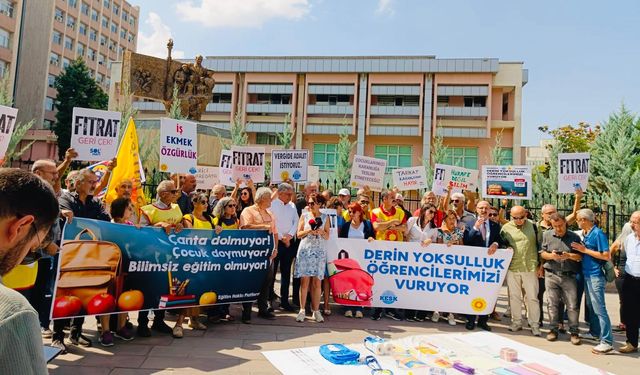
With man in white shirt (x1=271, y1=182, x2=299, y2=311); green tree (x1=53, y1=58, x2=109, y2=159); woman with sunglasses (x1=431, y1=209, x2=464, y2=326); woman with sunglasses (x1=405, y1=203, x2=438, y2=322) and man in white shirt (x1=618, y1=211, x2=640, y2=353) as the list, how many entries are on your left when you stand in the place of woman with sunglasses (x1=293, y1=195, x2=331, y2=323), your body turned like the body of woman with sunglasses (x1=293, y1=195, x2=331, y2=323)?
3

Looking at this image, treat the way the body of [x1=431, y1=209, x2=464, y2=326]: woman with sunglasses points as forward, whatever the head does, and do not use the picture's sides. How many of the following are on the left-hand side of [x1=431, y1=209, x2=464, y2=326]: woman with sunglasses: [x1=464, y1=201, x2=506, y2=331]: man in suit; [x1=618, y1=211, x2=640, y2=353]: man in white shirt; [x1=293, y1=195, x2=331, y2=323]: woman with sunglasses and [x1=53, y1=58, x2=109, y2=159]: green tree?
2

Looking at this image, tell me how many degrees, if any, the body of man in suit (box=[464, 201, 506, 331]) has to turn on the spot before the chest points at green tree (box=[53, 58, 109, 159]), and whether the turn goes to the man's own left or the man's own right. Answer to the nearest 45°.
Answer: approximately 135° to the man's own right
